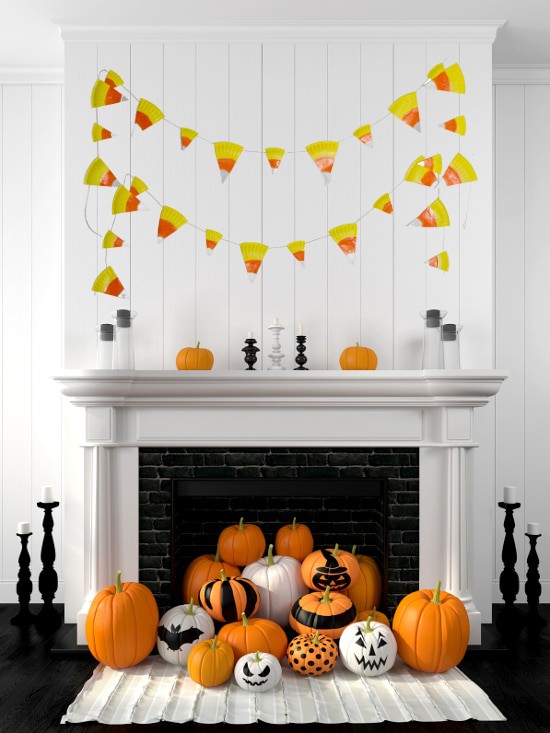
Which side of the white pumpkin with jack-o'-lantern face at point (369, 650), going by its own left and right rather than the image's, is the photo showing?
front

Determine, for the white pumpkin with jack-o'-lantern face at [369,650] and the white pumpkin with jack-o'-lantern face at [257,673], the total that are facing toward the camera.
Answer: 2

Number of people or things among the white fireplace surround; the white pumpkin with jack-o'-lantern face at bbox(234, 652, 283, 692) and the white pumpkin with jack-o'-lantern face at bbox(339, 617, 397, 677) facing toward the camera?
3

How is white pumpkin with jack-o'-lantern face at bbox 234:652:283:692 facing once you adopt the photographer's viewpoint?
facing the viewer

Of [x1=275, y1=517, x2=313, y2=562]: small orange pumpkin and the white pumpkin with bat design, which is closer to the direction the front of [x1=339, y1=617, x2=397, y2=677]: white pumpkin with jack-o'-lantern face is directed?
the white pumpkin with bat design

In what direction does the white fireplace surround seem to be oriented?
toward the camera

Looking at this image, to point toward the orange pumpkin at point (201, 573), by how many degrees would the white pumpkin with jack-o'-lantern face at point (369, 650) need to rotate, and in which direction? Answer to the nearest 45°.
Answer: approximately 90° to its right
